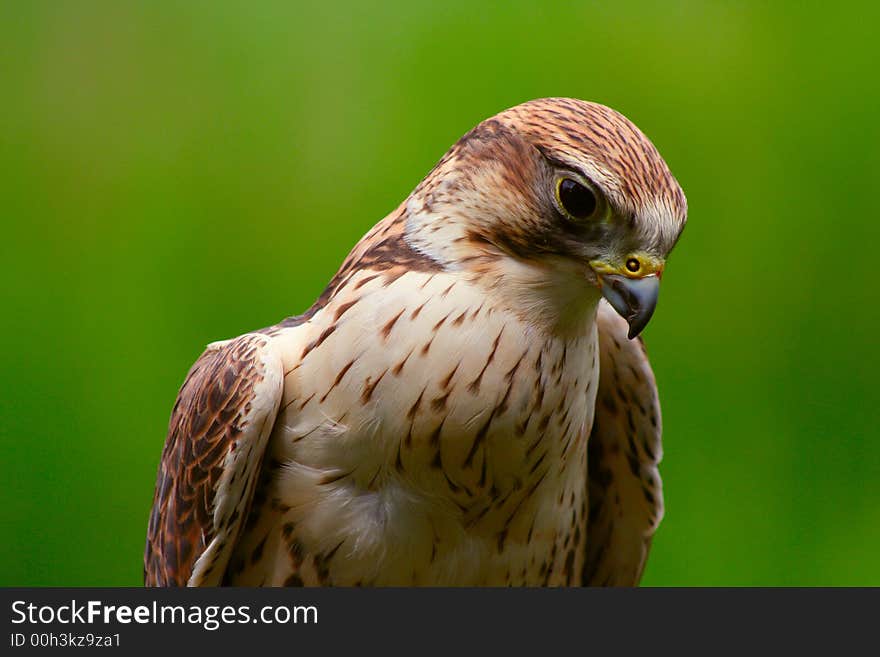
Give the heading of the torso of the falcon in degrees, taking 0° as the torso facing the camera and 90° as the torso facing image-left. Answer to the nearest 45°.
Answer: approximately 315°
